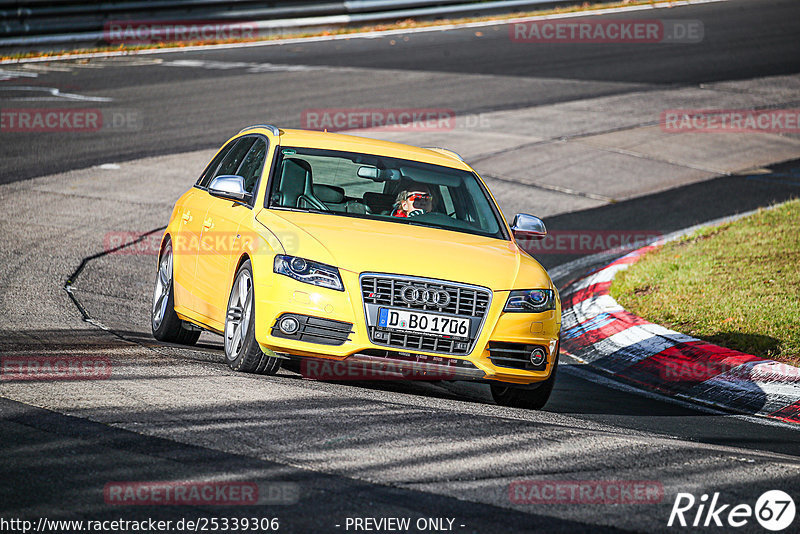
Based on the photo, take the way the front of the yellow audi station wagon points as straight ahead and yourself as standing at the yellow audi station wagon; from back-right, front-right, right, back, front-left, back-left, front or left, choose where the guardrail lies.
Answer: back-left

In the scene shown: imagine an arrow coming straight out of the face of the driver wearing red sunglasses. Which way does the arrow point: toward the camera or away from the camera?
toward the camera

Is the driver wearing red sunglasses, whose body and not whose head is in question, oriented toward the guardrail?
no

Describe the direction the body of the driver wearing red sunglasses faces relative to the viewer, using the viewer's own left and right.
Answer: facing the viewer and to the right of the viewer

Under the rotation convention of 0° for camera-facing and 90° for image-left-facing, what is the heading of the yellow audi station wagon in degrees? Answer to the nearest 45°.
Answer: approximately 315°
